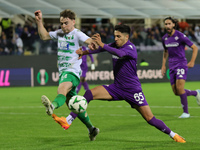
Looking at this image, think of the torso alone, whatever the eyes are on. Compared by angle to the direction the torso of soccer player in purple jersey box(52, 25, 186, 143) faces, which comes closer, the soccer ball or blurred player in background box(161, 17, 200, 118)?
the soccer ball

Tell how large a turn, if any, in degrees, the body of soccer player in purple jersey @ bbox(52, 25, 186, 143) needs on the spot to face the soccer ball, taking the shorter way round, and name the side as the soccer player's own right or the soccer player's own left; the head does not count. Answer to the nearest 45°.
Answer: approximately 45° to the soccer player's own left

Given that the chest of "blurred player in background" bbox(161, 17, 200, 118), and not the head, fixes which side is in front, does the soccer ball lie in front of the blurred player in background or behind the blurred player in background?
in front

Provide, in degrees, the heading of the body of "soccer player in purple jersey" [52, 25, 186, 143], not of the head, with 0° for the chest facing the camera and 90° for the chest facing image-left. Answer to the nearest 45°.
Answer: approximately 90°

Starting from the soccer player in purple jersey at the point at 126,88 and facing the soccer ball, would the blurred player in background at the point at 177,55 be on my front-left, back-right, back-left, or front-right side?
back-right
